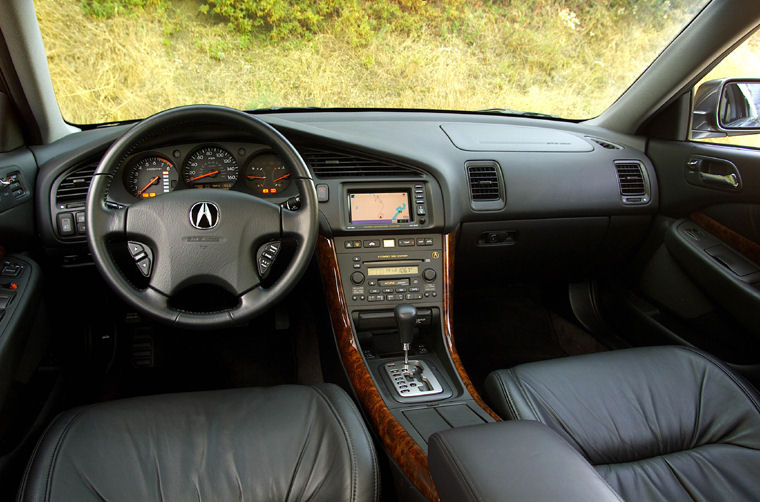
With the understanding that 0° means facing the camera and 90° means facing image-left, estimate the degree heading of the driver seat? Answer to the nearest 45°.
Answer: approximately 180°

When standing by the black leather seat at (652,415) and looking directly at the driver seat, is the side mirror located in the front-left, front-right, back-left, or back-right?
back-right

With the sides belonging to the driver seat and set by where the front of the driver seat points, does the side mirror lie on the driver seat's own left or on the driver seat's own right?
on the driver seat's own right

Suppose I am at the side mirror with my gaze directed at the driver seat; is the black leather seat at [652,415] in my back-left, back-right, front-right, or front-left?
front-left

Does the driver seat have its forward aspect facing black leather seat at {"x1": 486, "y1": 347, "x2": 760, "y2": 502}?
no

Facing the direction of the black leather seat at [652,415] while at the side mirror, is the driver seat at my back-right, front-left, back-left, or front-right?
front-right

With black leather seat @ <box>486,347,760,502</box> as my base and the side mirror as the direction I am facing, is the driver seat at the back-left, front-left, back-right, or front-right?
back-left
